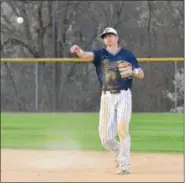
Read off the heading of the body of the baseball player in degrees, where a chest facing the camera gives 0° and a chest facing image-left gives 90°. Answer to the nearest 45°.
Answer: approximately 0°

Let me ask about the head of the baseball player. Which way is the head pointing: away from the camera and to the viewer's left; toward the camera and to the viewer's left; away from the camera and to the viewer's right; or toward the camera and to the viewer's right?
toward the camera and to the viewer's left
